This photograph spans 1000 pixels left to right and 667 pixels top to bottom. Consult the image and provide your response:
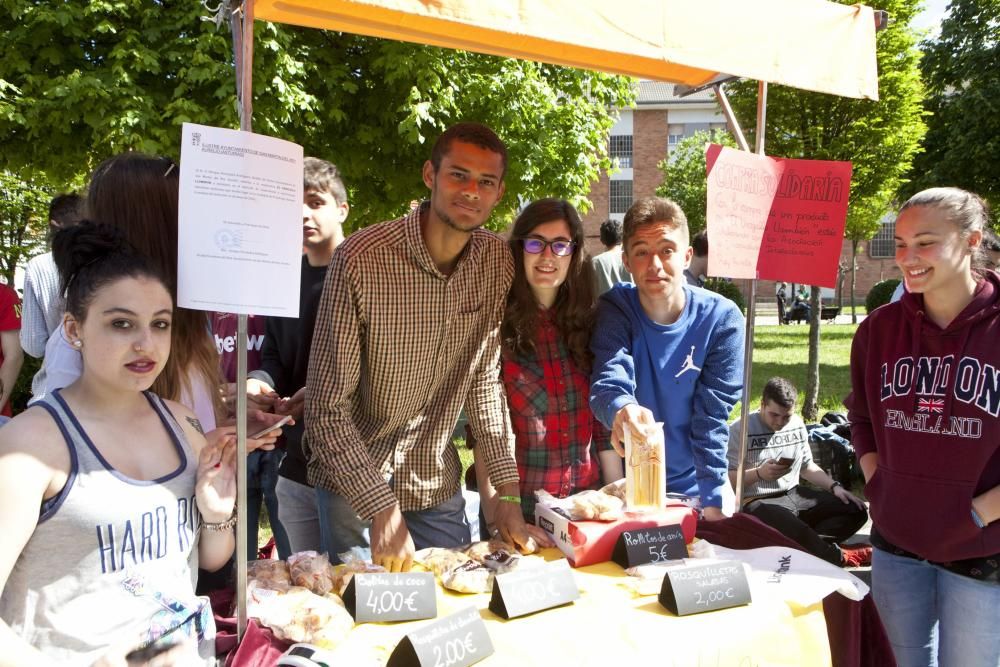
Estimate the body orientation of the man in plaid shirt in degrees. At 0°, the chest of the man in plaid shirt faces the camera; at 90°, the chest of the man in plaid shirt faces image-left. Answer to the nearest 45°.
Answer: approximately 315°

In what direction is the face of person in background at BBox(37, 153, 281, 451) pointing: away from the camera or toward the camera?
away from the camera

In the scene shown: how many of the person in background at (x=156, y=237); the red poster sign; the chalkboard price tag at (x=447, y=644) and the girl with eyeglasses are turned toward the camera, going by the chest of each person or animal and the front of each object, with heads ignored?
3

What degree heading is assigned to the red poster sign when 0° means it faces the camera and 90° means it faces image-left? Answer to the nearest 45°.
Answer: approximately 0°

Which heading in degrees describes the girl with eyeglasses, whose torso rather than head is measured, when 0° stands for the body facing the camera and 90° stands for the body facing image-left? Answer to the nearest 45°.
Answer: approximately 0°

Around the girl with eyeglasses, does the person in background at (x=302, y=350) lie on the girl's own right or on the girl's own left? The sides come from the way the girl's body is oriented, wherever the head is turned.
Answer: on the girl's own right

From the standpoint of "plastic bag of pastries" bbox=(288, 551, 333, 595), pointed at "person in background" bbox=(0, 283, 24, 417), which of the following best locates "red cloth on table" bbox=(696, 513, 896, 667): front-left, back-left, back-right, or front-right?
back-right

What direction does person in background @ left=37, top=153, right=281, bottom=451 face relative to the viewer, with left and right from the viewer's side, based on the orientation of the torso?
facing away from the viewer and to the right of the viewer
